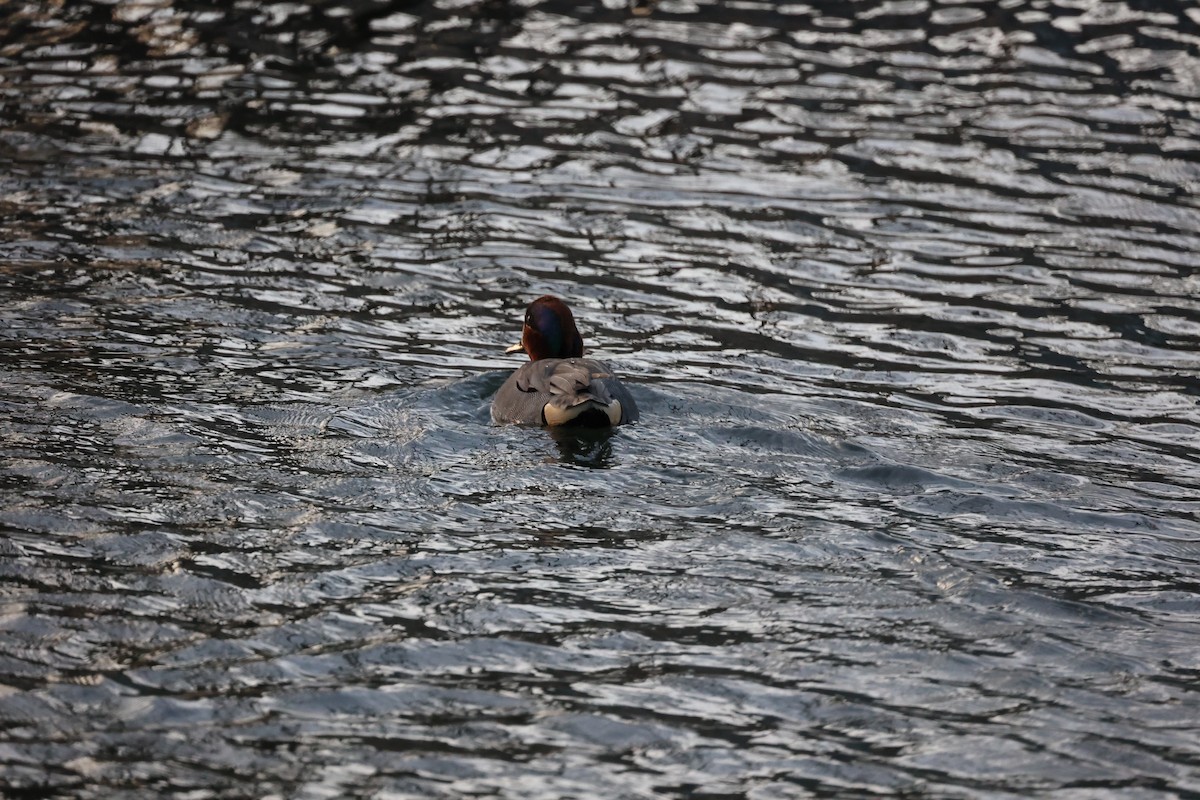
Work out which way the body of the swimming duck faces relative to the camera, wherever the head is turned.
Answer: away from the camera
